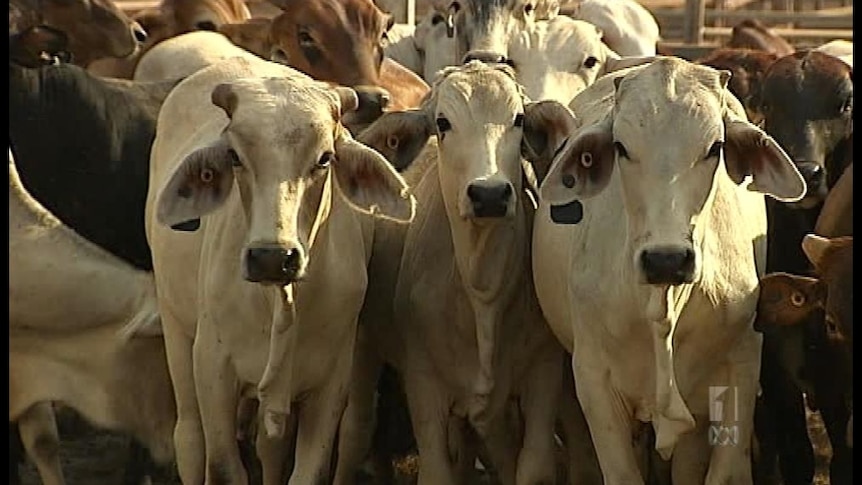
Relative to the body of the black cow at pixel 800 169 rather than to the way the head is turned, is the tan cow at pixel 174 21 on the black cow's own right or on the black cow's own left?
on the black cow's own right

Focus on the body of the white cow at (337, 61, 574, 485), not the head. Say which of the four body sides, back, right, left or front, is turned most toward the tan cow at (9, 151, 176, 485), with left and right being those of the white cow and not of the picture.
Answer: right

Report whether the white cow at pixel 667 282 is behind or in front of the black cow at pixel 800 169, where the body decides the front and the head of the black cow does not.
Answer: in front

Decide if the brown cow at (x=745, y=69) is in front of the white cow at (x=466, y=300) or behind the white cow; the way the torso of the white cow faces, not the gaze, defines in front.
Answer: behind

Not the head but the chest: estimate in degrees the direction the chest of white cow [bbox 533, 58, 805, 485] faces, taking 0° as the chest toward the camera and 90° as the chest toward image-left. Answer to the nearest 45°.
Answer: approximately 0°
